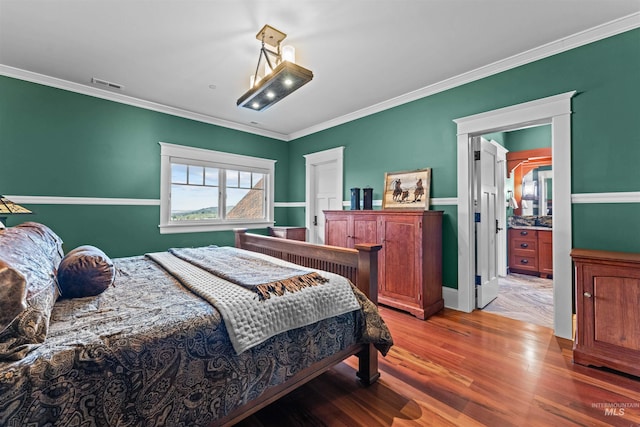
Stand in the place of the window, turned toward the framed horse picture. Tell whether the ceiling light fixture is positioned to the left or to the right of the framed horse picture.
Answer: right

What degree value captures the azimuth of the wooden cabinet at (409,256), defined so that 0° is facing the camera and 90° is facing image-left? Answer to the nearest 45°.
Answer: approximately 45°

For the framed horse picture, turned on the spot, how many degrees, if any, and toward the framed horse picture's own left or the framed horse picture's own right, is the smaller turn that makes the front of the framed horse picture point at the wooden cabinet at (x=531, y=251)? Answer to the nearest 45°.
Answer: approximately 180°

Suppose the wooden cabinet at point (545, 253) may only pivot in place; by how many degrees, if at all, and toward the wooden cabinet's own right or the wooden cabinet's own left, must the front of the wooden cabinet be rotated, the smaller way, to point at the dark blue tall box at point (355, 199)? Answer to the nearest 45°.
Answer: approximately 45° to the wooden cabinet's own right

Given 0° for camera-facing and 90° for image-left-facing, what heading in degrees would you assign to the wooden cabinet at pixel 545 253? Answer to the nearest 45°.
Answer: approximately 0°

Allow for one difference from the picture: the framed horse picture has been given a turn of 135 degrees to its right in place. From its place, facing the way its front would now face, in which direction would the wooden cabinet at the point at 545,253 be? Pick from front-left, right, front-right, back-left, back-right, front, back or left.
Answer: front-right

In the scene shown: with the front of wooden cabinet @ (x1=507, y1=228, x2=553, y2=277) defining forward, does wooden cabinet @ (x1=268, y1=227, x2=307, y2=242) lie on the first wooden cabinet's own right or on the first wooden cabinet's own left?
on the first wooden cabinet's own right
